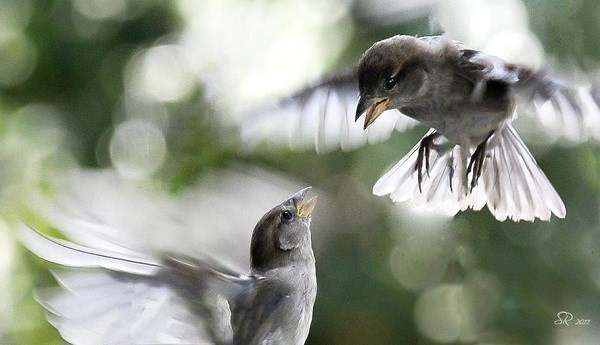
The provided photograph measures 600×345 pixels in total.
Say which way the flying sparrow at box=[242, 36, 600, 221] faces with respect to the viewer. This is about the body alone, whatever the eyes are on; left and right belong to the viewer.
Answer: facing the viewer and to the left of the viewer

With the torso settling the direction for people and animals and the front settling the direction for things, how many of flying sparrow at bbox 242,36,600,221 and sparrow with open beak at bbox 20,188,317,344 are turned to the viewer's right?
1

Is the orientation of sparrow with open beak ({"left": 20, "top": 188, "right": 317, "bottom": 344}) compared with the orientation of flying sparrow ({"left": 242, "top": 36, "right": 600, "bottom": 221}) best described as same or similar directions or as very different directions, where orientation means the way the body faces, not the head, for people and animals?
very different directions

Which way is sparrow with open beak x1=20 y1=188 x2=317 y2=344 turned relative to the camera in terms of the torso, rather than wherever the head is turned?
to the viewer's right
